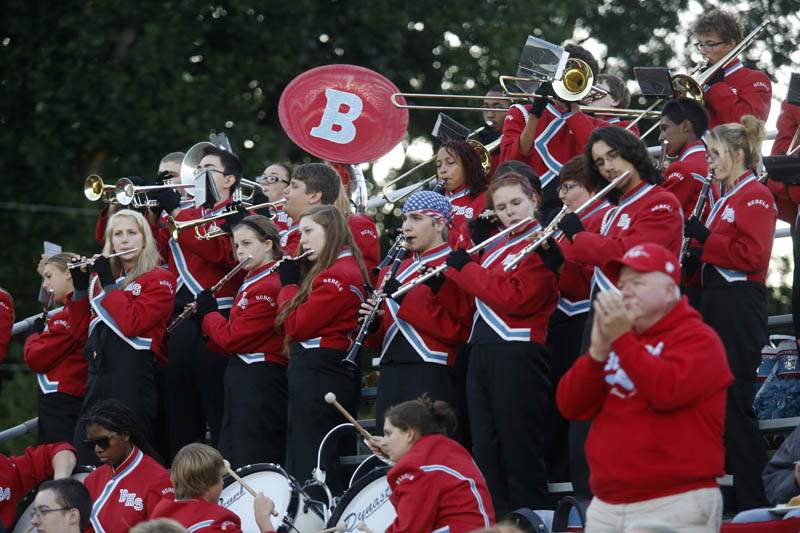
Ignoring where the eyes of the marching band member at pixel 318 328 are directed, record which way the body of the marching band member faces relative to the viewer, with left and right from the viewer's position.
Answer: facing to the left of the viewer

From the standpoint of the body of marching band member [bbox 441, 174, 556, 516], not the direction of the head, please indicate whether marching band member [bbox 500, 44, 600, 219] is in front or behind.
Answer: behind

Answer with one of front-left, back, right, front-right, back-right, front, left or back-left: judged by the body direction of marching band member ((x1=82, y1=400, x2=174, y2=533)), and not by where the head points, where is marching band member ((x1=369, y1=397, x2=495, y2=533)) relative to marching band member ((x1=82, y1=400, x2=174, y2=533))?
left

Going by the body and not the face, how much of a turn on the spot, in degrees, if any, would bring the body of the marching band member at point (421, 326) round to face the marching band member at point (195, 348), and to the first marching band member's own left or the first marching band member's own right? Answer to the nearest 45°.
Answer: approximately 90° to the first marching band member's own right

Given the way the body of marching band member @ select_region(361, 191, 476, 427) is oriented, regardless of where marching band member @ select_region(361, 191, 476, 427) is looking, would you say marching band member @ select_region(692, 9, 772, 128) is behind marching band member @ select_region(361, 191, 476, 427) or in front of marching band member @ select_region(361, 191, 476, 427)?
behind

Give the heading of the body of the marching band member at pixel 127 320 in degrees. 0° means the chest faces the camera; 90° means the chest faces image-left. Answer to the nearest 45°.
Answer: approximately 45°

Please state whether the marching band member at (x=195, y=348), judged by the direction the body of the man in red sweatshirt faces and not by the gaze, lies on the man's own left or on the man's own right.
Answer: on the man's own right

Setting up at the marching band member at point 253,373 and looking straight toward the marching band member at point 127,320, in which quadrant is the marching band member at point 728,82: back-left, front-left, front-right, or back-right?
back-right

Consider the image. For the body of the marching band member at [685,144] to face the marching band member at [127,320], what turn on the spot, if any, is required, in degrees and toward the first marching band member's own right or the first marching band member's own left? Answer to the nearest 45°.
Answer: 0° — they already face them

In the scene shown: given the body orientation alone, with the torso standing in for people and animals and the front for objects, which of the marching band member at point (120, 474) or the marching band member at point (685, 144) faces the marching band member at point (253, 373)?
the marching band member at point (685, 144)

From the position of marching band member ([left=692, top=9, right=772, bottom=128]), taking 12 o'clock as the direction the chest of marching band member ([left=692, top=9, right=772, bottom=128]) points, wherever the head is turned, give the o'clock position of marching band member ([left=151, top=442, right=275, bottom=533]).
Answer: marching band member ([left=151, top=442, right=275, bottom=533]) is roughly at 12 o'clock from marching band member ([left=692, top=9, right=772, bottom=128]).

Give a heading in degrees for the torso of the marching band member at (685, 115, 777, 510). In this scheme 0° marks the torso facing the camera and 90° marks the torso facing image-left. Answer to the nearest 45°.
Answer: approximately 90°
